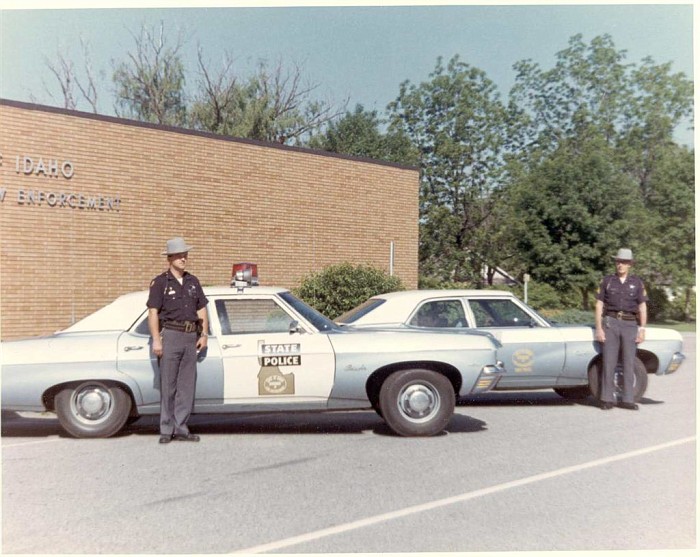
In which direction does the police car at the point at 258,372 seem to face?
to the viewer's right

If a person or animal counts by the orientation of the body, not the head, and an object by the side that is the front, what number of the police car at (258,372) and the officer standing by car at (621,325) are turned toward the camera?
1

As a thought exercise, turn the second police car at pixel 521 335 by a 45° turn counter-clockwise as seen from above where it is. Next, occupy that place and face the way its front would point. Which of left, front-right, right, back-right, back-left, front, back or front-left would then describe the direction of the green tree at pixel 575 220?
front-left

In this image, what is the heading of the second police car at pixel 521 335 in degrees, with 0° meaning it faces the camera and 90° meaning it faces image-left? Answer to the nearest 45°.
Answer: approximately 270°

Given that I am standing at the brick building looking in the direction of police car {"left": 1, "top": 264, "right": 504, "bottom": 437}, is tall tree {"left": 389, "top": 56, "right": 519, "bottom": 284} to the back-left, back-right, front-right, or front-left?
back-left

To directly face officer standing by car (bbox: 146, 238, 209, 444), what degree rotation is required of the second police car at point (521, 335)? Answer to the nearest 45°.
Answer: approximately 135° to its right

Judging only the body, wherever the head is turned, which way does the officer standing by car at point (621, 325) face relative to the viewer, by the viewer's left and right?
facing the viewer

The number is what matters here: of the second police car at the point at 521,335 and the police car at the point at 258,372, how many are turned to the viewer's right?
2

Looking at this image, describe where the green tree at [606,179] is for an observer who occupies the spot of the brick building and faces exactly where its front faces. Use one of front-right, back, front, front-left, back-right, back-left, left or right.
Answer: left

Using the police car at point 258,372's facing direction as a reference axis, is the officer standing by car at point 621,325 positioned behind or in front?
in front

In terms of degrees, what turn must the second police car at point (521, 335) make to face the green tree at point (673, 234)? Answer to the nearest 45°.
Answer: approximately 90° to its left

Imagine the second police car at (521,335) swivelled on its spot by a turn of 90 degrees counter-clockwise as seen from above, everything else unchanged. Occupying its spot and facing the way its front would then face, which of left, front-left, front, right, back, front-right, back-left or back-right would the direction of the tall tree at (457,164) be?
front

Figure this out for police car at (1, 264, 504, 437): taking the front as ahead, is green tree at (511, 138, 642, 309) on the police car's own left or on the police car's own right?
on the police car's own left

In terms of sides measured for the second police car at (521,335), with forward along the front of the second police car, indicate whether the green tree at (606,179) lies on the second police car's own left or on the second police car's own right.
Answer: on the second police car's own left

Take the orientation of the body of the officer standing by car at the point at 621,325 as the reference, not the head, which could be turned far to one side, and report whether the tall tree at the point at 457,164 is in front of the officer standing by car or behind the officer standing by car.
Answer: behind
